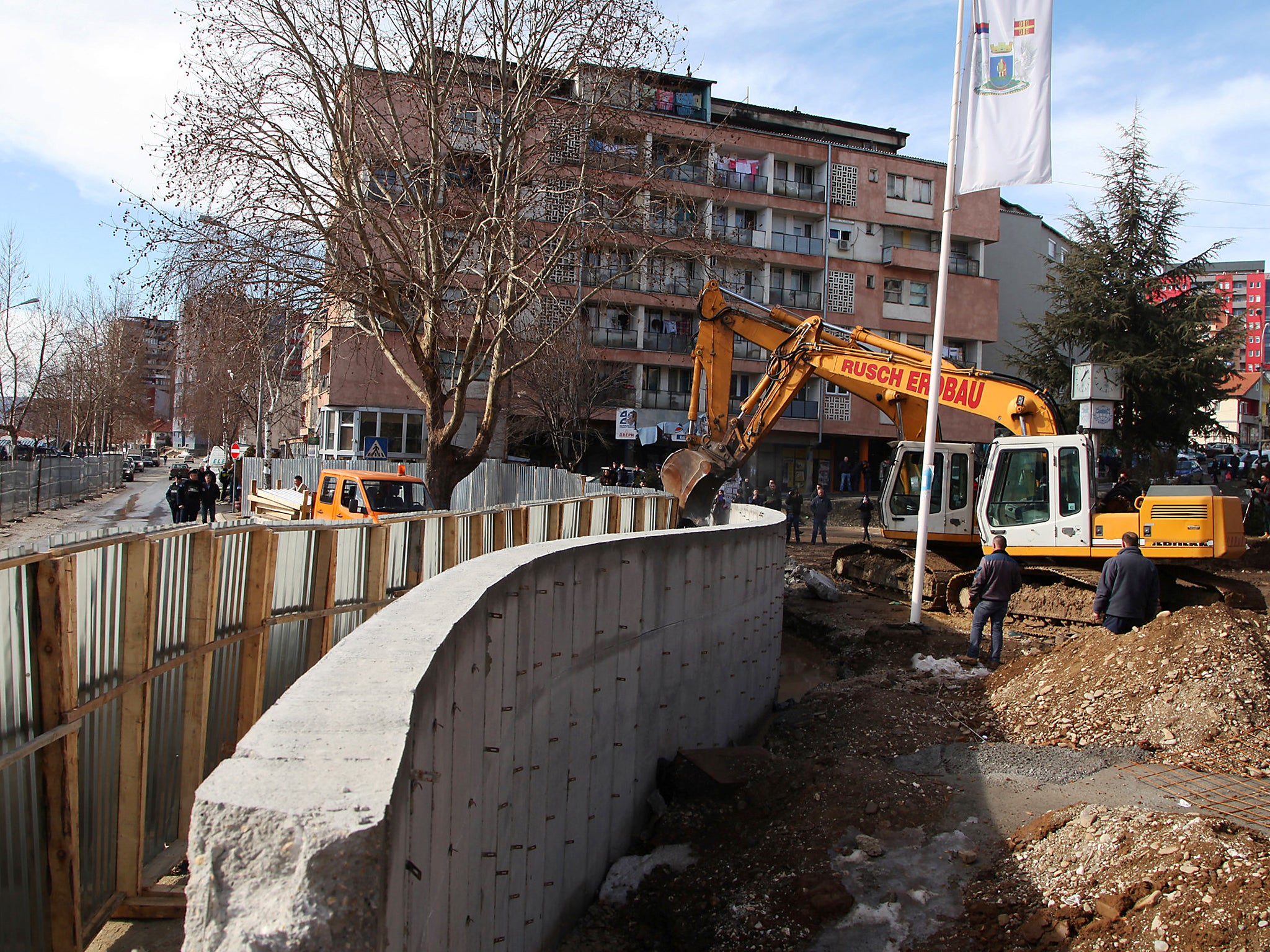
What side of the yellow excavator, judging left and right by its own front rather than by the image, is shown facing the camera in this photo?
left

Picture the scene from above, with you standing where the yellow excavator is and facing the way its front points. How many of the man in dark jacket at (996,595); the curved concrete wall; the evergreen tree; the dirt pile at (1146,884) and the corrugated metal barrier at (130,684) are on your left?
4

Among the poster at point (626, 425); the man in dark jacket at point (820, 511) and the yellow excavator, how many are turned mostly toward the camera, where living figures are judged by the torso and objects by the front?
2

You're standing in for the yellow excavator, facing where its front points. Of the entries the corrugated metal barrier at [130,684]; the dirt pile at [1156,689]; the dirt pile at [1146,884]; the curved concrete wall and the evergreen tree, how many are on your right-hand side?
1

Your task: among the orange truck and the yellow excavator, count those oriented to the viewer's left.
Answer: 1

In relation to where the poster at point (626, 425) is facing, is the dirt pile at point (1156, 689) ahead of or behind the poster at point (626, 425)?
ahead

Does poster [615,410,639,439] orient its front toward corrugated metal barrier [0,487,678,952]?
yes

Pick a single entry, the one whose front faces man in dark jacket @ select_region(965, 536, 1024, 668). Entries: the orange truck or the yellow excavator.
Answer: the orange truck

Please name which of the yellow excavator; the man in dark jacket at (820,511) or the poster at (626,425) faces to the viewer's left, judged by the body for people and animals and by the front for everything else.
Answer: the yellow excavator

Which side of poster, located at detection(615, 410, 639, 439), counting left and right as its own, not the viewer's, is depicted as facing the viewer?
front

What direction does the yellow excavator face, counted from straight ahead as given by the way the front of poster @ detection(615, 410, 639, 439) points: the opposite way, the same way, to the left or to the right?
to the right

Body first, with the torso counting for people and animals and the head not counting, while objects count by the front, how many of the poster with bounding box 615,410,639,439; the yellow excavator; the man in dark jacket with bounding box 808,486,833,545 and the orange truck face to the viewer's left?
1

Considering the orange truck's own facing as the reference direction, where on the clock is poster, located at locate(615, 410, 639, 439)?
The poster is roughly at 9 o'clock from the orange truck.

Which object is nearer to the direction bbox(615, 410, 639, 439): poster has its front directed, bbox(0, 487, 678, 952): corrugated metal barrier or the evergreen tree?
the corrugated metal barrier

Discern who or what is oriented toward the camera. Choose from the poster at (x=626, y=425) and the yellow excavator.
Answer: the poster
